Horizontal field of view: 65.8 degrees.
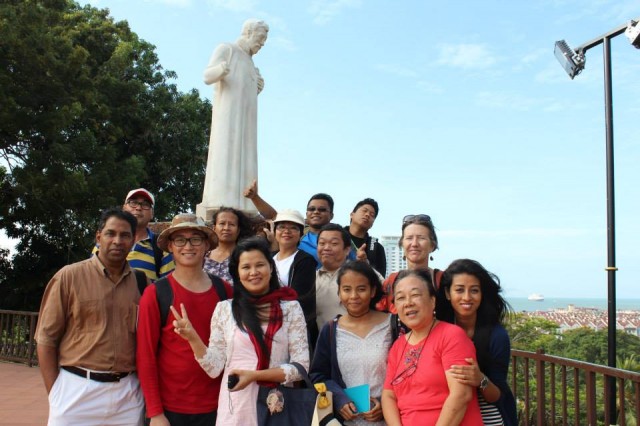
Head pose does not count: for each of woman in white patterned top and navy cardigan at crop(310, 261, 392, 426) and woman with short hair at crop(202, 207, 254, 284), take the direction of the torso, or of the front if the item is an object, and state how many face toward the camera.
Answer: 2

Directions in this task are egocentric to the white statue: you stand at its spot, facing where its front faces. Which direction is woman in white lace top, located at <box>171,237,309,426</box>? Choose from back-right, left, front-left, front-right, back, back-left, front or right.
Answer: front-right

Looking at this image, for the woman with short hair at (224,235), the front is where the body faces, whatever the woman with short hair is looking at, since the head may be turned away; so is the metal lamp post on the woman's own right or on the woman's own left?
on the woman's own left

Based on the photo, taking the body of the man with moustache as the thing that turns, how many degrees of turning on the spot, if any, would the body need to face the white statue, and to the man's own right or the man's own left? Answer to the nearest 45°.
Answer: approximately 135° to the man's own left

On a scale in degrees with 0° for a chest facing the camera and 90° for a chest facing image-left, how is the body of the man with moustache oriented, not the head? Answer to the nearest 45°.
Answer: approximately 315°

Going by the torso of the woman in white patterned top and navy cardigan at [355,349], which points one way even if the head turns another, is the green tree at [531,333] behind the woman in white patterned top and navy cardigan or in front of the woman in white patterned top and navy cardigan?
behind

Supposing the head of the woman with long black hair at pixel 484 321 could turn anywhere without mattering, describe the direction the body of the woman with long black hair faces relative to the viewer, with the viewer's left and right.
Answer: facing the viewer and to the left of the viewer

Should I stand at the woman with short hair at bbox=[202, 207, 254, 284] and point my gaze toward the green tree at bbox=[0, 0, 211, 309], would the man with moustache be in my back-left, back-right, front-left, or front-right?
back-left

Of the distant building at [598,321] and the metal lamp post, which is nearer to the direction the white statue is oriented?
the metal lamp post

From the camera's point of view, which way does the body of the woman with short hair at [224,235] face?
toward the camera

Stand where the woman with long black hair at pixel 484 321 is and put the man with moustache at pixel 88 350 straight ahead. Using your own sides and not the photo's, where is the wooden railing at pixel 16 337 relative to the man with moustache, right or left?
right

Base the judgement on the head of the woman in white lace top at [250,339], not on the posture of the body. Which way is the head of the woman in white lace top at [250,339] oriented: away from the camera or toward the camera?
toward the camera

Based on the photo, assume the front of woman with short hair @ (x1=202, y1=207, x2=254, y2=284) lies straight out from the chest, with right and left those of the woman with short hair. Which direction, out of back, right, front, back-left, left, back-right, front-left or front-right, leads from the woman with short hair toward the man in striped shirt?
right

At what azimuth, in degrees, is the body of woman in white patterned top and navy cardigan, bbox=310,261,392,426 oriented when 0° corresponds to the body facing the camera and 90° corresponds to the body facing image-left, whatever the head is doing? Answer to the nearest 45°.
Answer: approximately 0°
